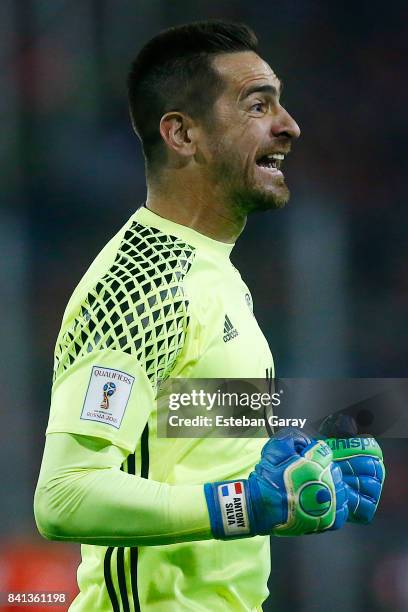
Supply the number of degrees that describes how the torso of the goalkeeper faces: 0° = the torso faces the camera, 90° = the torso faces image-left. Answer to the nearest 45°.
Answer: approximately 270°
